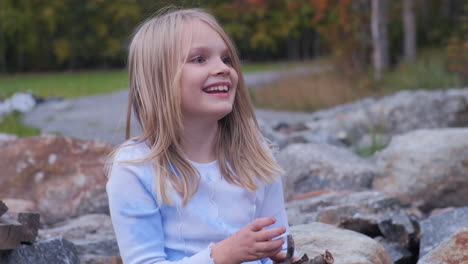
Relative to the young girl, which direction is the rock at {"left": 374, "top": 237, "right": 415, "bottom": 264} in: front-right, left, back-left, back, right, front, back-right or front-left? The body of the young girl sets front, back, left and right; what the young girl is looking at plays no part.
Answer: left

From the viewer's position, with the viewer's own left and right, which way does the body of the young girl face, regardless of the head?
facing the viewer and to the right of the viewer

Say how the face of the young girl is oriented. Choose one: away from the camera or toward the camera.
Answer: toward the camera

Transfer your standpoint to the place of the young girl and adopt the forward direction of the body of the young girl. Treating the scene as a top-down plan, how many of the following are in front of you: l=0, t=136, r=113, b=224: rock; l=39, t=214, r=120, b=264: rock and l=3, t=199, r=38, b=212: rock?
0

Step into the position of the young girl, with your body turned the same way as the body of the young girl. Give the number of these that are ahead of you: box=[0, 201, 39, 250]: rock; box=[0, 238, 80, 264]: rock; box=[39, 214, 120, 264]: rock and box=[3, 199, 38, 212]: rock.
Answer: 0

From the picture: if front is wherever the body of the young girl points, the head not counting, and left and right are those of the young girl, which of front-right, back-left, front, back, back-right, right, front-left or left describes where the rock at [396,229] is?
left

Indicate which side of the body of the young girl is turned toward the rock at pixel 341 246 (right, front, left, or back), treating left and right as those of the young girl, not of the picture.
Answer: left

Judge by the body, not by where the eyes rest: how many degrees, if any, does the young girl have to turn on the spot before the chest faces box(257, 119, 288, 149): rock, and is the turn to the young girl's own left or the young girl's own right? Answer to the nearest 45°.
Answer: approximately 135° to the young girl's own left

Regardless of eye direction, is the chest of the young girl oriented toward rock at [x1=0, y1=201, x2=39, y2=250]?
no

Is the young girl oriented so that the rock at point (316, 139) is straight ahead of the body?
no

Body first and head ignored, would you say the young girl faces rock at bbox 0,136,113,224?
no

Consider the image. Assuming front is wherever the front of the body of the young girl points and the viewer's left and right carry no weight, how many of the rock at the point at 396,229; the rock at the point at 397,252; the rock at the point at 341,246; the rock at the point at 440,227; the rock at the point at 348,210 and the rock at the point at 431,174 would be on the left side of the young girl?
6

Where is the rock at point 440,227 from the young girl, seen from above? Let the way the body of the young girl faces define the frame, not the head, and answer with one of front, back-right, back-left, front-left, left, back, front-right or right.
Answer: left

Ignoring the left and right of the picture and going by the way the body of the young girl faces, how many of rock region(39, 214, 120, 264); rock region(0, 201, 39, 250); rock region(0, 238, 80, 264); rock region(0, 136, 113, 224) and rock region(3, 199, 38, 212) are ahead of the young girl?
0
